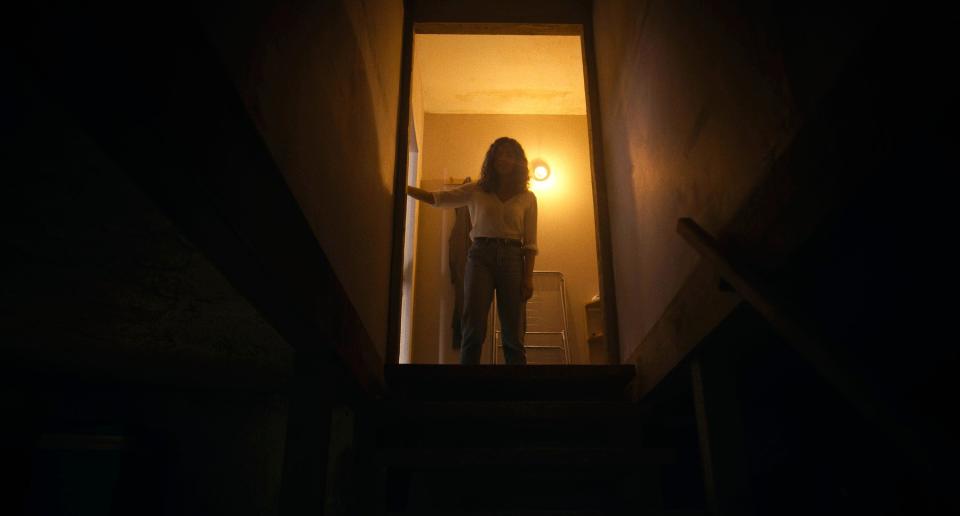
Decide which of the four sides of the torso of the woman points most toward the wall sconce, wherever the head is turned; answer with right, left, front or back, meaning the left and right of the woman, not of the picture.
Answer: back

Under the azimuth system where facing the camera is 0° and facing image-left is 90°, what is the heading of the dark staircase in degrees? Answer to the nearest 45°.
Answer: approximately 0°

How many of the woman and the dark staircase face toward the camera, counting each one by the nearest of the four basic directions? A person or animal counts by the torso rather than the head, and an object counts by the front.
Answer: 2
